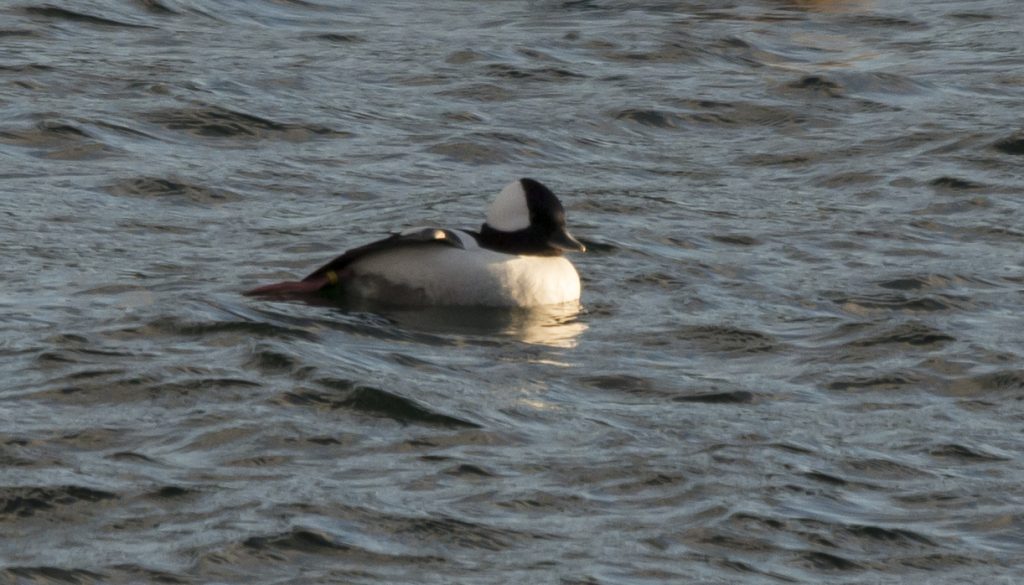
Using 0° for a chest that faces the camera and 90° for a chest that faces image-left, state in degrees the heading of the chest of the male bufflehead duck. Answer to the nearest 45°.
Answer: approximately 270°
